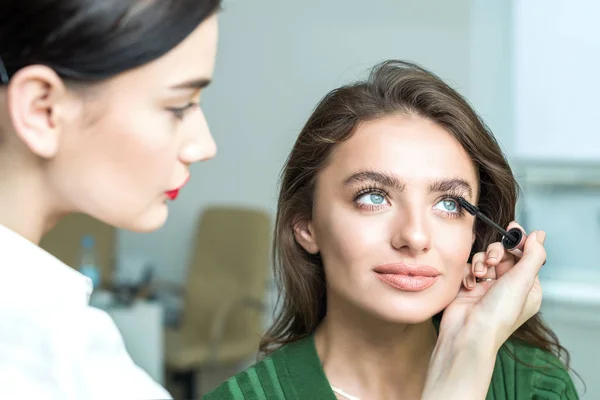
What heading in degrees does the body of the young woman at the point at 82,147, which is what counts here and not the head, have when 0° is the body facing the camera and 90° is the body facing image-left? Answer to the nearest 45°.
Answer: approximately 270°

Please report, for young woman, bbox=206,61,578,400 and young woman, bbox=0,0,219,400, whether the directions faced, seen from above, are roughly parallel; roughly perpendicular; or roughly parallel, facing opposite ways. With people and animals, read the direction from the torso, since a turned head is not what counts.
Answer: roughly perpendicular

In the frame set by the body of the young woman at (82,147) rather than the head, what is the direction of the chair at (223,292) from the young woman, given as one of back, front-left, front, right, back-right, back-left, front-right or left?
left

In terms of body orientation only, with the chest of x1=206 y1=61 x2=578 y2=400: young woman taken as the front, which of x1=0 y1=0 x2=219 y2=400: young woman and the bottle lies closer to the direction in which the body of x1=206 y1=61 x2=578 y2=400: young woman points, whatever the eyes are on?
the young woman

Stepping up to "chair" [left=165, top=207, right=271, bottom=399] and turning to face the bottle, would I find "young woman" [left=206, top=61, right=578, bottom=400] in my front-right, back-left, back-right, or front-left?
back-left

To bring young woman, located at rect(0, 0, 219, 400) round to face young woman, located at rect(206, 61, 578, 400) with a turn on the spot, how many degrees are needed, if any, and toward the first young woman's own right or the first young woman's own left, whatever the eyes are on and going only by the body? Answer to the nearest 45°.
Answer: approximately 45° to the first young woman's own left

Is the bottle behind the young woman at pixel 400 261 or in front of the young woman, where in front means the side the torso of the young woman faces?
behind

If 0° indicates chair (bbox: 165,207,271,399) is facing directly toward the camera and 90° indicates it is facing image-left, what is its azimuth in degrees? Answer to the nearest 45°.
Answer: approximately 45°

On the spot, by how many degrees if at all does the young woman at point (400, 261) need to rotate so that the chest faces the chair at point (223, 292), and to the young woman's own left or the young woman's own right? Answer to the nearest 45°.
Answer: approximately 180°

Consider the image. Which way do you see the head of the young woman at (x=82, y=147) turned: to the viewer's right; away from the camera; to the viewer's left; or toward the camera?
to the viewer's right

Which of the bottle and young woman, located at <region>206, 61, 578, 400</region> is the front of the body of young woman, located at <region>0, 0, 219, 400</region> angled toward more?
the young woman

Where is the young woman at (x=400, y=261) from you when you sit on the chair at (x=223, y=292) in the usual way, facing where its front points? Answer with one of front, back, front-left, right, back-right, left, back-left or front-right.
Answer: front-left

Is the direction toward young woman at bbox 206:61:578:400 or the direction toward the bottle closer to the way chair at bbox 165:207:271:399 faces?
the young woman

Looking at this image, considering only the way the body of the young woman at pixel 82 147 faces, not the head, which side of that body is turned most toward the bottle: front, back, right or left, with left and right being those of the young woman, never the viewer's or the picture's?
left

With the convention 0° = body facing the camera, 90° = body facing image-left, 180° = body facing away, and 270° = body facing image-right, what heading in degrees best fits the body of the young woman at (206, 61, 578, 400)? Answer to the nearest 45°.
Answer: approximately 0°
